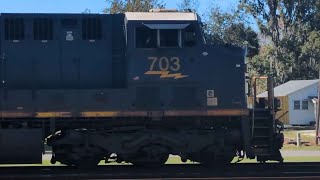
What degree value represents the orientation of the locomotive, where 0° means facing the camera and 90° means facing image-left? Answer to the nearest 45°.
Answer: approximately 270°
